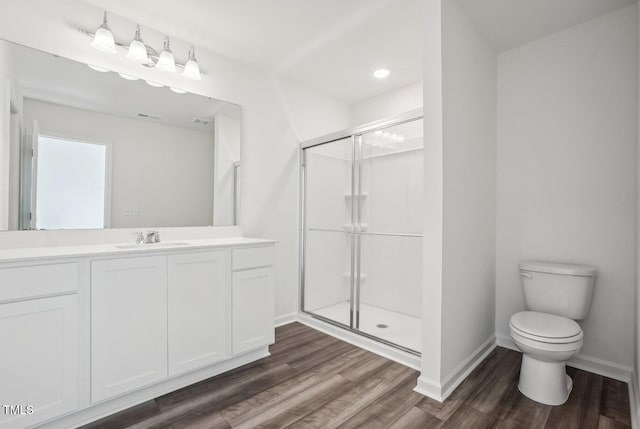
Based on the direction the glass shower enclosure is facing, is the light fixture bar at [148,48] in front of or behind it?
in front

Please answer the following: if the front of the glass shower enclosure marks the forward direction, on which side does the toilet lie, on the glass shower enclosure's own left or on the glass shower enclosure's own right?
on the glass shower enclosure's own left

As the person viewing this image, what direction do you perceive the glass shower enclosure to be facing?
facing the viewer and to the left of the viewer

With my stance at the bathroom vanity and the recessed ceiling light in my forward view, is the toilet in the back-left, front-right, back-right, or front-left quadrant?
front-right

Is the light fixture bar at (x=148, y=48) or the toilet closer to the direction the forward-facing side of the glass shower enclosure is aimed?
the light fixture bar

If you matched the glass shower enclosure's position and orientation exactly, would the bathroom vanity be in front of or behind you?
in front
